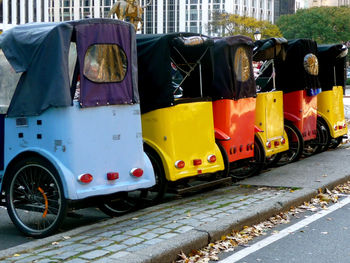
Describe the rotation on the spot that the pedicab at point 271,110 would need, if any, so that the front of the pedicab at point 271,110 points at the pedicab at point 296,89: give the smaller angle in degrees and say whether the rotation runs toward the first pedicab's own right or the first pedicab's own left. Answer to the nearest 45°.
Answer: approximately 45° to the first pedicab's own right

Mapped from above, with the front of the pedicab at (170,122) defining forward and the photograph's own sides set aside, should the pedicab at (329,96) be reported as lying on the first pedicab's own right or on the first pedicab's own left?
on the first pedicab's own right

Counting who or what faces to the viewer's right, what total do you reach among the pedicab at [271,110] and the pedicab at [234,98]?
0

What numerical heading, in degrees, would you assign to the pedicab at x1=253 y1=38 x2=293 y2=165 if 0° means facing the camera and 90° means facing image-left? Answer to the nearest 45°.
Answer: approximately 135°

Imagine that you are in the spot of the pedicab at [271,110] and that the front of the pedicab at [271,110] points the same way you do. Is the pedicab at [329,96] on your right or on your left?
on your right

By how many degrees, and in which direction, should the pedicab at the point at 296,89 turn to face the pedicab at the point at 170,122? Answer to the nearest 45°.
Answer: approximately 135° to its left

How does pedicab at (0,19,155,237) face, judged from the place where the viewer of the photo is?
facing away from the viewer and to the left of the viewer

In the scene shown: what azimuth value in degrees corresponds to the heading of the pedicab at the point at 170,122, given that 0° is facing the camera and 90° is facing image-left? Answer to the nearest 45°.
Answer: approximately 135°

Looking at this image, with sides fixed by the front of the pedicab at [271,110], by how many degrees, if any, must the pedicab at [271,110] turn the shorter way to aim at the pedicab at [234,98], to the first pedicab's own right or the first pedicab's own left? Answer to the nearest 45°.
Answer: approximately 135° to the first pedicab's own left

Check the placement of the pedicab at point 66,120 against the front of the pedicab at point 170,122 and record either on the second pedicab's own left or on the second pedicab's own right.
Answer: on the second pedicab's own left

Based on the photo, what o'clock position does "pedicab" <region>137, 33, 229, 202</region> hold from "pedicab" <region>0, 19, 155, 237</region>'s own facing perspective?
"pedicab" <region>137, 33, 229, 202</region> is roughly at 3 o'clock from "pedicab" <region>0, 19, 155, 237</region>.
